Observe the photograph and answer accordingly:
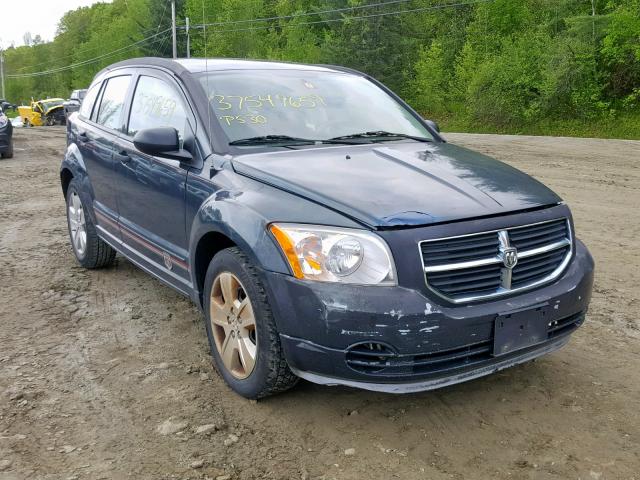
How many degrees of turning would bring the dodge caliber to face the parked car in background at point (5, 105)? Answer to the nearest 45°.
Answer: approximately 180°

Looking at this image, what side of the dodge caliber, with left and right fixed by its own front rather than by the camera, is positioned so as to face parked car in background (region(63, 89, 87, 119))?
back

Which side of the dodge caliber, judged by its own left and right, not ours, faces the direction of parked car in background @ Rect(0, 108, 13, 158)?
back

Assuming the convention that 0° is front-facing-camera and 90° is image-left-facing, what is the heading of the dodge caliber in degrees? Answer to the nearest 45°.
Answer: approximately 315°

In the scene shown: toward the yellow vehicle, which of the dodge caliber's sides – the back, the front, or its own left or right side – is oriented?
back
